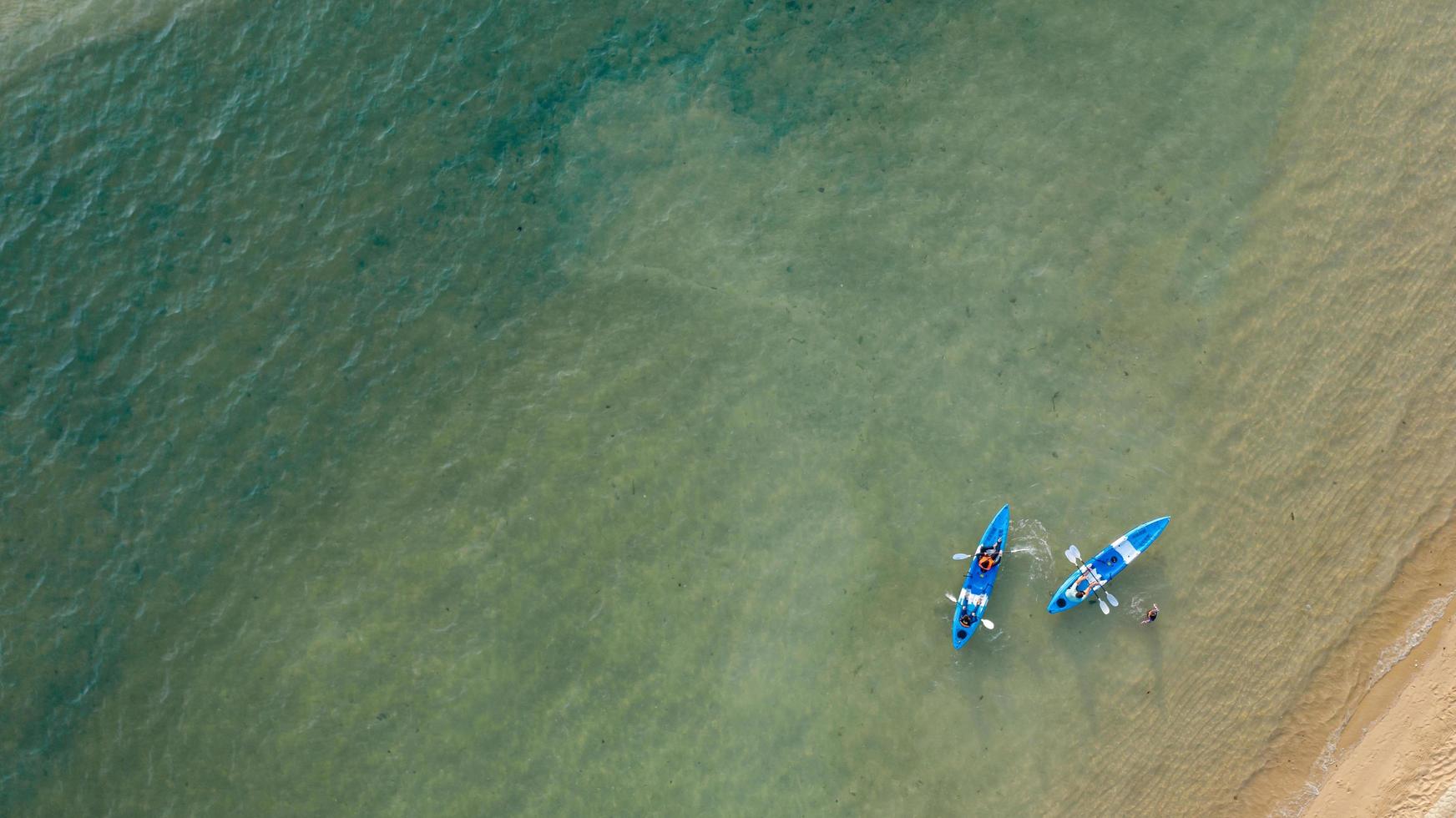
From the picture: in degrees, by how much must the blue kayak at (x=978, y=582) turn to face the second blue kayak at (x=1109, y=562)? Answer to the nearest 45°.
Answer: approximately 90° to its right

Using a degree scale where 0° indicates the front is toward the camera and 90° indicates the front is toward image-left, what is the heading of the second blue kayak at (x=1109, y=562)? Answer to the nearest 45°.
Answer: approximately 225°

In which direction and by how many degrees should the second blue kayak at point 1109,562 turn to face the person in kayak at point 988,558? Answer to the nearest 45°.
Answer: approximately 135° to its left

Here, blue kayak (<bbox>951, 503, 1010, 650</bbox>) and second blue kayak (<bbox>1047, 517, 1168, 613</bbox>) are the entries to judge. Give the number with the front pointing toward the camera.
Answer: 0

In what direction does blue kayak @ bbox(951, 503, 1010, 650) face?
away from the camera
